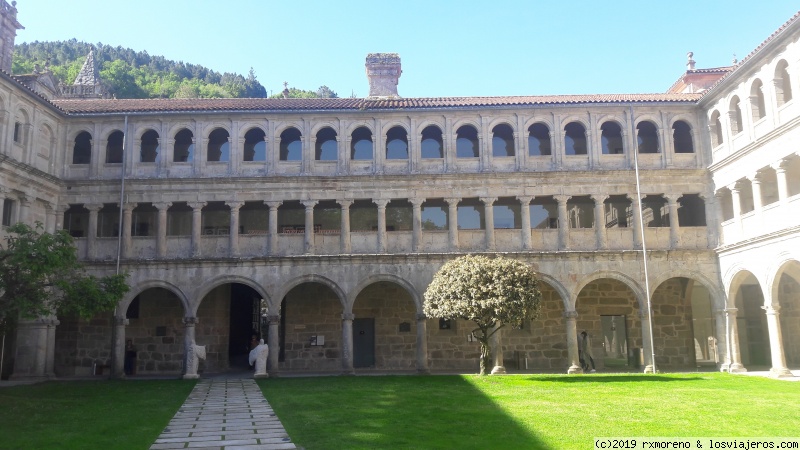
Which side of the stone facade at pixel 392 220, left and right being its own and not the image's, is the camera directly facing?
front
